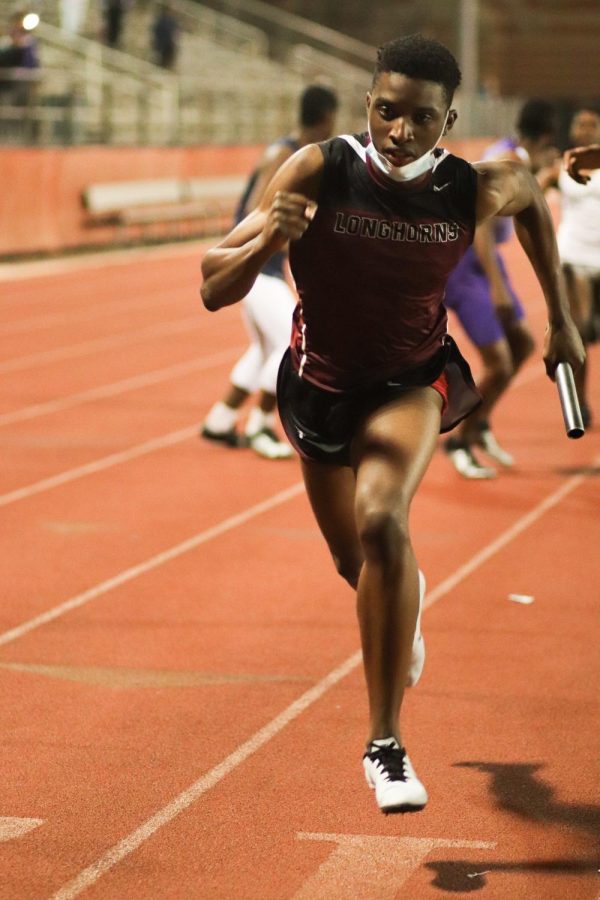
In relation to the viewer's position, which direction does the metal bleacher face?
facing the viewer and to the right of the viewer

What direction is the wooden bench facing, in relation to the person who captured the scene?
facing the viewer

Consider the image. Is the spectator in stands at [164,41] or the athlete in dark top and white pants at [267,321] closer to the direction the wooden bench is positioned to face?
the athlete in dark top and white pants

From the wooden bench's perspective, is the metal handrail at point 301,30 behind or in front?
behind

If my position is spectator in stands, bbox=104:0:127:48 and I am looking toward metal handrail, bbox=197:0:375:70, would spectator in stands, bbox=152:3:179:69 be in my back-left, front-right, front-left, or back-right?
front-right

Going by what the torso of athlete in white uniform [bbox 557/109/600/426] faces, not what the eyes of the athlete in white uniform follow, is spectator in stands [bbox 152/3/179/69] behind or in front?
behind

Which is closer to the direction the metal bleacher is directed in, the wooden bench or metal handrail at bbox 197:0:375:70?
the wooden bench

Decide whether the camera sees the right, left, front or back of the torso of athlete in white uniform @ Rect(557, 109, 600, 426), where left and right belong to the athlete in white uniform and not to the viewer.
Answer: front
